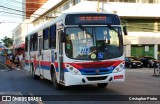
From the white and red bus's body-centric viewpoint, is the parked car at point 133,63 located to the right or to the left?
on its left

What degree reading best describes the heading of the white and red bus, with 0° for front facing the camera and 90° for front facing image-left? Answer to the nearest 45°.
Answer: approximately 315°
